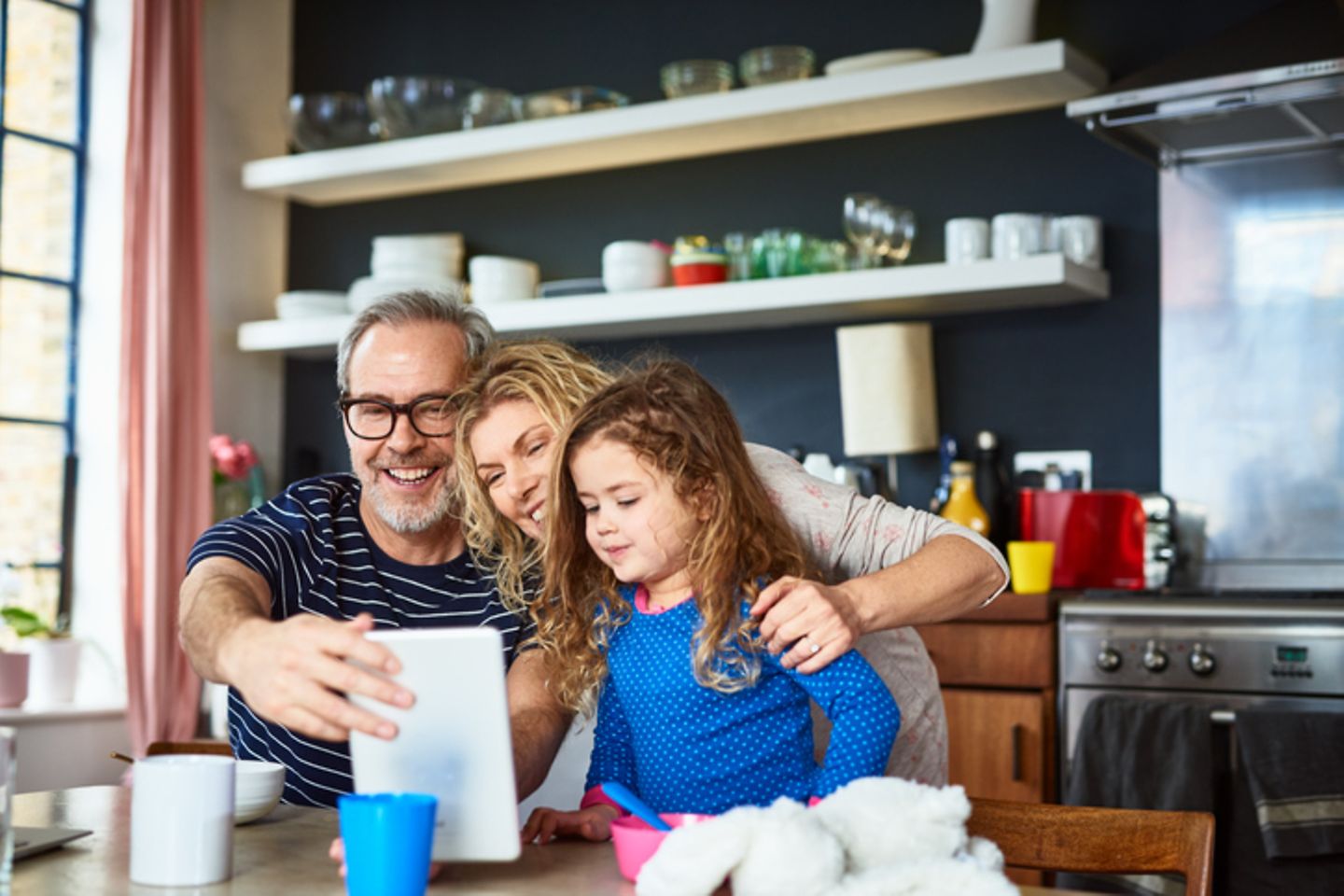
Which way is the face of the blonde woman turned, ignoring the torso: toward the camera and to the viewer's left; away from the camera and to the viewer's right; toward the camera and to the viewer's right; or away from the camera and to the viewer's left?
toward the camera and to the viewer's left

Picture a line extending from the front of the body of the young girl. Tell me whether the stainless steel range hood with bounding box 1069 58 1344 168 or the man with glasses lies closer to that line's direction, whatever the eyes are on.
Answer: the man with glasses

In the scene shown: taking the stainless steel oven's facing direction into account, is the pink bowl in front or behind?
in front

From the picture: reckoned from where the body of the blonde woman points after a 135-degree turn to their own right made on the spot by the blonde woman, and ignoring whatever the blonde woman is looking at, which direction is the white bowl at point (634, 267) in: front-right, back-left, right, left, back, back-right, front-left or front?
front

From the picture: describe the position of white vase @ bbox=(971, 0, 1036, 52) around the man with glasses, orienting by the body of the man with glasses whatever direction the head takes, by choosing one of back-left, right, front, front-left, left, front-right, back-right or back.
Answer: back-left

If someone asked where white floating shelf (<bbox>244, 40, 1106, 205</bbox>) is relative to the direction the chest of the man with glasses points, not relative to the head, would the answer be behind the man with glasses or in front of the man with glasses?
behind

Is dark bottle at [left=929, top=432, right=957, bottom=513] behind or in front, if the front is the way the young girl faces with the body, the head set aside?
behind

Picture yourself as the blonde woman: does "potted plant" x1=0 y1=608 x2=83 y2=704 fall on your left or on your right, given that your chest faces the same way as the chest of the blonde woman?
on your right

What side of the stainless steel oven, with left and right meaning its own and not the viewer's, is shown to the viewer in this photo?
front

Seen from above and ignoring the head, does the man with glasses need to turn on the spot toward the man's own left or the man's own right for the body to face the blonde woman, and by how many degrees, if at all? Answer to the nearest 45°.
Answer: approximately 45° to the man's own left

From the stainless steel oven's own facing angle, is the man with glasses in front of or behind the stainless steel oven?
in front

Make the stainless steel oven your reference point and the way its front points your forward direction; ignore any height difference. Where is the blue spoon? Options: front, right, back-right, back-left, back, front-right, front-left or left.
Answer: front

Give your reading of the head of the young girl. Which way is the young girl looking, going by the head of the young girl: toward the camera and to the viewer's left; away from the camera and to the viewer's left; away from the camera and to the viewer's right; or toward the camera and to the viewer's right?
toward the camera and to the viewer's left

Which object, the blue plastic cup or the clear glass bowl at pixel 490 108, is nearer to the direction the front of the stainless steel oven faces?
the blue plastic cup

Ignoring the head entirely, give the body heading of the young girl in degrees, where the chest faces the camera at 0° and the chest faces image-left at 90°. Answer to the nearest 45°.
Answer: approximately 45°

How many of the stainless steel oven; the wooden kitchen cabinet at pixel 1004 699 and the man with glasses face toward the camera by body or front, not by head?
3

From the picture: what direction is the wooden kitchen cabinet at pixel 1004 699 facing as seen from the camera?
toward the camera

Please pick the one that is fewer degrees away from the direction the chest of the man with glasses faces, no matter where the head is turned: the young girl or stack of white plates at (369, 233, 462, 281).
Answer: the young girl
